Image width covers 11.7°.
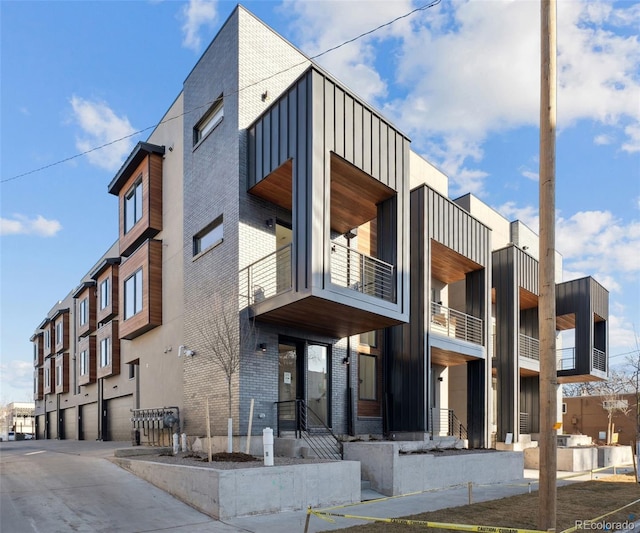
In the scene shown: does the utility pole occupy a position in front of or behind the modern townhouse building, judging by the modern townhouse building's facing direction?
in front

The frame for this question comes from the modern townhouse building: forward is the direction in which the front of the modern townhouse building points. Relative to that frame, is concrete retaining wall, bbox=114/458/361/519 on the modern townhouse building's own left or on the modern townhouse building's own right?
on the modern townhouse building's own right

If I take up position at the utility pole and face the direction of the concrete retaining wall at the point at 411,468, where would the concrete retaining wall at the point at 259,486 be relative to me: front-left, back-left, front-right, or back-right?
front-left
